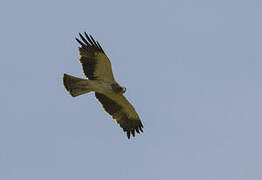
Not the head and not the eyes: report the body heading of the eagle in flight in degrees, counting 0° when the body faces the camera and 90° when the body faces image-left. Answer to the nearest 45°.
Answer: approximately 270°
